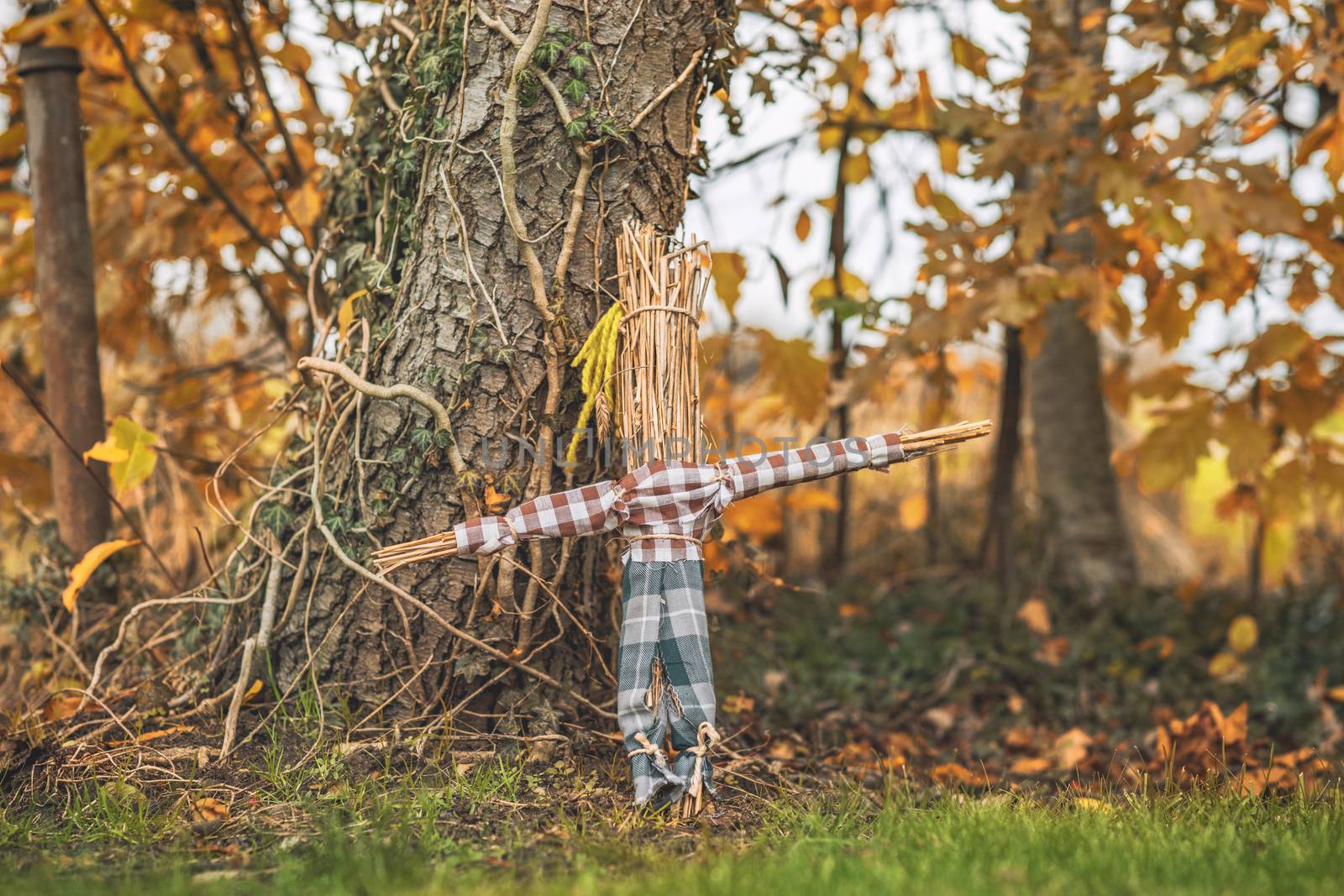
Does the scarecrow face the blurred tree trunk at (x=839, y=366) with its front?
no

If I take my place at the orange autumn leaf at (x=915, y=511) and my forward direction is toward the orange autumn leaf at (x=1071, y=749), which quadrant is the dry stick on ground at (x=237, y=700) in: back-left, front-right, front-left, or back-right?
front-right

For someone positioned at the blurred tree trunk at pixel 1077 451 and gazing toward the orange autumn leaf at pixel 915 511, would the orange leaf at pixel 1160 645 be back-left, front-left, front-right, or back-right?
back-left

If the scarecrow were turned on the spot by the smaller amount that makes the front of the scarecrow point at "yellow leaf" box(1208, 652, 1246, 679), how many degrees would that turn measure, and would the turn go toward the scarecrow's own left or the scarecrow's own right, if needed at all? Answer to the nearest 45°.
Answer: approximately 135° to the scarecrow's own left

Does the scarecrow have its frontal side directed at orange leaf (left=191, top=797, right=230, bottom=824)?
no

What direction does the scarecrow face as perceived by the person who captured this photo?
facing the viewer

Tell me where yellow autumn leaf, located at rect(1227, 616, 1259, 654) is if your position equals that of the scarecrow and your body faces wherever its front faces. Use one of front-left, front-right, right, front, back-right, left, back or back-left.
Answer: back-left

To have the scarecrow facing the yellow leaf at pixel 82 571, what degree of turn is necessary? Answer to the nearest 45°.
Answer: approximately 135° to its right

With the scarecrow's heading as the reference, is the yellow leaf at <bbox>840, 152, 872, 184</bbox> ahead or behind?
behind
